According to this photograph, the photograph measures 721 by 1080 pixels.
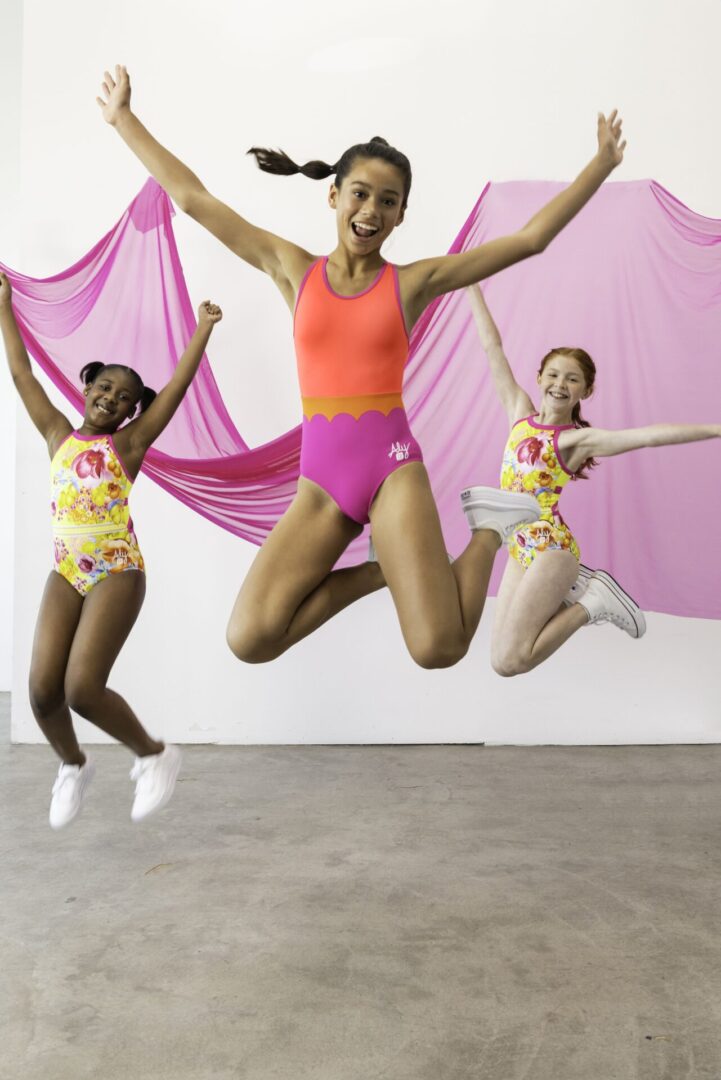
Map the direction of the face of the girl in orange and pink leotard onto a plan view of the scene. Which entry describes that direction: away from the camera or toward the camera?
toward the camera

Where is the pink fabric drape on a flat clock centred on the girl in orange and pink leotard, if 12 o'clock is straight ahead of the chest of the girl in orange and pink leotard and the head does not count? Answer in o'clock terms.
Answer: The pink fabric drape is roughly at 7 o'clock from the girl in orange and pink leotard.

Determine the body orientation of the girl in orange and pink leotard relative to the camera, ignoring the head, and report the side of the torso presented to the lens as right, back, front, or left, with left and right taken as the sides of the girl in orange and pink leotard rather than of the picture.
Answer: front
